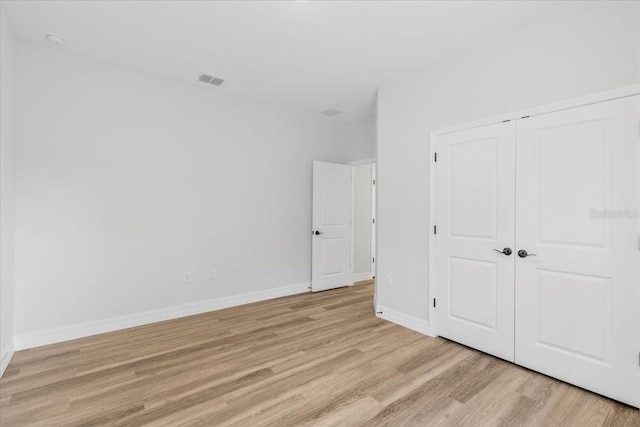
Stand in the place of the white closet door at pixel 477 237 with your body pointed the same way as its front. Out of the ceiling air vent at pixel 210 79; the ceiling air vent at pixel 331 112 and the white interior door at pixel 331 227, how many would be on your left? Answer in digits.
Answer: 0

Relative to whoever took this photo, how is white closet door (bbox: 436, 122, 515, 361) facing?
facing the viewer and to the left of the viewer

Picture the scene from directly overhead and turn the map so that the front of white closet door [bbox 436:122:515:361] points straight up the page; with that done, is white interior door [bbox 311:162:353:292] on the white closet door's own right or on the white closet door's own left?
on the white closet door's own right

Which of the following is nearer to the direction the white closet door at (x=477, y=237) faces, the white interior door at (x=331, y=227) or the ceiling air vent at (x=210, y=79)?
the ceiling air vent

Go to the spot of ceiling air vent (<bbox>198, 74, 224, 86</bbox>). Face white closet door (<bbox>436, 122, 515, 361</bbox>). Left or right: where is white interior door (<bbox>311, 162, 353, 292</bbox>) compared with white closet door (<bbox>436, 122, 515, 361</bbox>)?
left

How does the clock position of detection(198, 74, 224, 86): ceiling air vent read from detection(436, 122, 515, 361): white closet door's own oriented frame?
The ceiling air vent is roughly at 1 o'clock from the white closet door.

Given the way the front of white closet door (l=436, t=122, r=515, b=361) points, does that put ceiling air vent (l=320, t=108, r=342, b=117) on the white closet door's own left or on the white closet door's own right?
on the white closet door's own right
